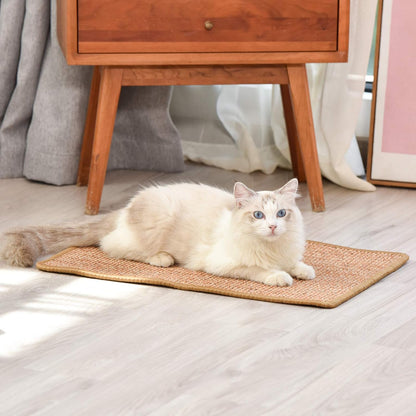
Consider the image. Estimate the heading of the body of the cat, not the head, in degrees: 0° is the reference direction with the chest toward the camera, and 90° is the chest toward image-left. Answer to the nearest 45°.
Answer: approximately 315°

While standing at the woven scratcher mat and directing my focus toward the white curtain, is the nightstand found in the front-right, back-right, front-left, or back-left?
front-left

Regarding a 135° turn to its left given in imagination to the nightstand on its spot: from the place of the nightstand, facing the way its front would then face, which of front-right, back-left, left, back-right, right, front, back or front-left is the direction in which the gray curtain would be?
left

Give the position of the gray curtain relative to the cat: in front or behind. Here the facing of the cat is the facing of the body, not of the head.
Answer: behind

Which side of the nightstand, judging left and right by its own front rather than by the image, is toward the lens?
front

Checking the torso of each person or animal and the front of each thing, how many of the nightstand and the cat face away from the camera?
0
